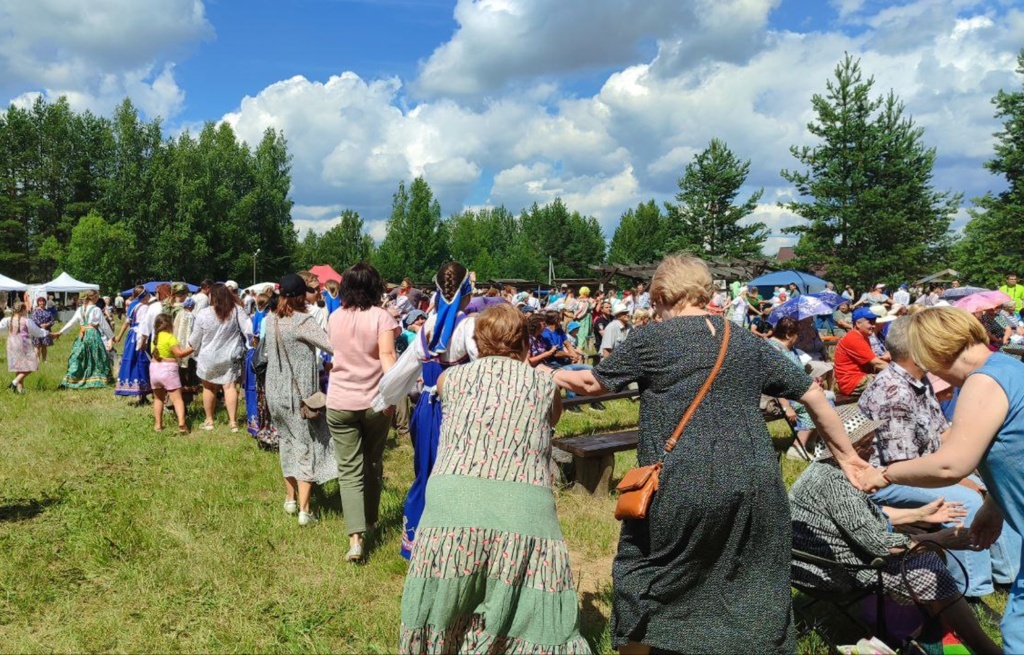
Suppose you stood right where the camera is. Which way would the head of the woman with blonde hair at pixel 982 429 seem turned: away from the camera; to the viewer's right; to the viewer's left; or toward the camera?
to the viewer's left

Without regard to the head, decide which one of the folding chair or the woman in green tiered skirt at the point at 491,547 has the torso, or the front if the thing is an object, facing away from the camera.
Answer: the woman in green tiered skirt

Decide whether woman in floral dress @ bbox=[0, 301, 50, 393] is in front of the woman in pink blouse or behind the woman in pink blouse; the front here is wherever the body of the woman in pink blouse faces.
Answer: in front

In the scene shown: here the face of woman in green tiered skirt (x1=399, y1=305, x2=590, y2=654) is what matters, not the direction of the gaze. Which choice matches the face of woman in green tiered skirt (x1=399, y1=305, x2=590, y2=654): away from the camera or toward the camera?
away from the camera

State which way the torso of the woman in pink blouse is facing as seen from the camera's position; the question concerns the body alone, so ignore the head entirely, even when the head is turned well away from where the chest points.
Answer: away from the camera

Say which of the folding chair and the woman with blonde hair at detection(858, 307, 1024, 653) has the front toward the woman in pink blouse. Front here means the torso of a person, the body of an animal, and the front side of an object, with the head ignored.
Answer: the woman with blonde hair

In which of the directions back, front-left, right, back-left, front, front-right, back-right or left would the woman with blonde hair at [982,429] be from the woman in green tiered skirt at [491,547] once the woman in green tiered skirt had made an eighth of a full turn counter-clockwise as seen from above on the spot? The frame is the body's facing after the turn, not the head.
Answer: back-right

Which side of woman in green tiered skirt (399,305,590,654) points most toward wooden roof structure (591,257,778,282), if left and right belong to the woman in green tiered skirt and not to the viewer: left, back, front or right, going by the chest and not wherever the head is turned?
front

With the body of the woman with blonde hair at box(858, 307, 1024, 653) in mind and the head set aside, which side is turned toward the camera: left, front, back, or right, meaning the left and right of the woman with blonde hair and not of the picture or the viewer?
left

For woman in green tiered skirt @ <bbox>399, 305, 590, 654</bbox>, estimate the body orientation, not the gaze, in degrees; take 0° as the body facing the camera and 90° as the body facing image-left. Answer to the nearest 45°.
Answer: approximately 180°

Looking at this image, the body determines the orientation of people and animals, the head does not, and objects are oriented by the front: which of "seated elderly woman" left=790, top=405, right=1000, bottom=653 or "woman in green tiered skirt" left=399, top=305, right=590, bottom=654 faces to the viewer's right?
the seated elderly woman

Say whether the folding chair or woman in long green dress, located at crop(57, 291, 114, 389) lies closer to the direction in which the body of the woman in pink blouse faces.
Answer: the woman in long green dress

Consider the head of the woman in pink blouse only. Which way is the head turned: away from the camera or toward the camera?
away from the camera

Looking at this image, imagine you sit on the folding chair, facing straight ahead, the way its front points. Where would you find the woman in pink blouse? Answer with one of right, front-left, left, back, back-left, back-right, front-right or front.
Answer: back

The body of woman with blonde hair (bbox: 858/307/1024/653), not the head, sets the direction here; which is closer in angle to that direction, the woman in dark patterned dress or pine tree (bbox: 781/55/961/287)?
the woman in dark patterned dress

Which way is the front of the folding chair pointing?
to the viewer's right
